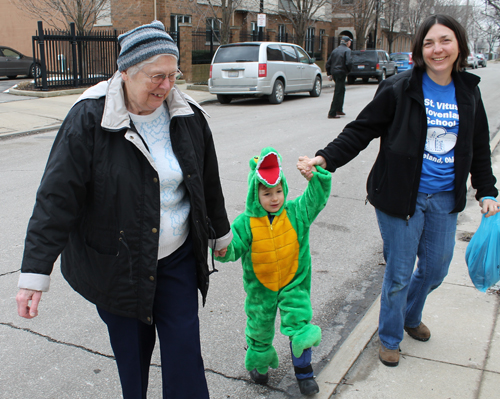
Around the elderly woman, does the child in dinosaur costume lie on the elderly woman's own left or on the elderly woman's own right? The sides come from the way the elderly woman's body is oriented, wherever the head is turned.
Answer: on the elderly woman's own left

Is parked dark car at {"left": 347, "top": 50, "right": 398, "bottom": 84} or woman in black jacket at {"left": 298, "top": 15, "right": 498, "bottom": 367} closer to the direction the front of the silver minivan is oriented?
the parked dark car

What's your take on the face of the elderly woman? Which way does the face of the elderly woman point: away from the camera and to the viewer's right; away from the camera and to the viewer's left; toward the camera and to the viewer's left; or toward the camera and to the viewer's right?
toward the camera and to the viewer's right

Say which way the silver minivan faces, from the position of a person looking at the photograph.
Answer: facing away from the viewer and to the right of the viewer

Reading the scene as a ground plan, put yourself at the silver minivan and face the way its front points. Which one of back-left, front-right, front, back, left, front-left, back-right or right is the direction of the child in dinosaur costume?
back-right
